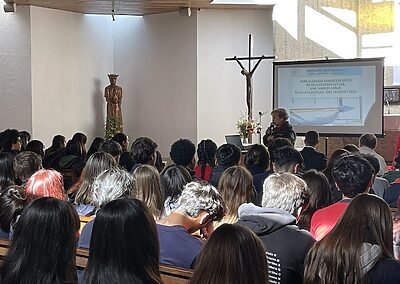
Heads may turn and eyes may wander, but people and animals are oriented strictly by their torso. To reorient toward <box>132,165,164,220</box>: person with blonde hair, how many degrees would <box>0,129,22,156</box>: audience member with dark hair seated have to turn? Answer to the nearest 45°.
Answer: approximately 135° to their right

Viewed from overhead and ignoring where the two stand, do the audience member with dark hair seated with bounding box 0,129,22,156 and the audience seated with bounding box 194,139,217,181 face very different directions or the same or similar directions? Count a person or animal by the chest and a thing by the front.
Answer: same or similar directions

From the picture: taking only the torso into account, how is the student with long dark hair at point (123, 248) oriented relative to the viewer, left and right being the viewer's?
facing away from the viewer

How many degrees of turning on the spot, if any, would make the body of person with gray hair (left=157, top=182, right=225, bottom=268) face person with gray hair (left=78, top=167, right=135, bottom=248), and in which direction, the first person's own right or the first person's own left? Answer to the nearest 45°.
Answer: approximately 90° to the first person's own left

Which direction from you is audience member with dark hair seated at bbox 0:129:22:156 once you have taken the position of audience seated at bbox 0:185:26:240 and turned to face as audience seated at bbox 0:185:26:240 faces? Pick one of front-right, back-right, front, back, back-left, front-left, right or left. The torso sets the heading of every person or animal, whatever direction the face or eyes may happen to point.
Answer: front-left

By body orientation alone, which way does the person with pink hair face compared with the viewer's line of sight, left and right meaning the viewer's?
facing away from the viewer

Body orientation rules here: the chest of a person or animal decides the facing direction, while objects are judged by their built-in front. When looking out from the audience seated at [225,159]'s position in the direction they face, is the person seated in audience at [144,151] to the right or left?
on their left

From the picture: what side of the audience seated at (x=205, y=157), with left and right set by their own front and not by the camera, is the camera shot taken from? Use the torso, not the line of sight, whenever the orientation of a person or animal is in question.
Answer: back

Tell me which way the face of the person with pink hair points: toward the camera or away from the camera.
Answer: away from the camera

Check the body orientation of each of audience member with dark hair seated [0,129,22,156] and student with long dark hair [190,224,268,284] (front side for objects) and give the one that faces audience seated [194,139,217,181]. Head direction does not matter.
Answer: the student with long dark hair

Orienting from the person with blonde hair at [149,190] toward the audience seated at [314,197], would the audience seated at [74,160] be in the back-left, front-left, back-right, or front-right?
back-left

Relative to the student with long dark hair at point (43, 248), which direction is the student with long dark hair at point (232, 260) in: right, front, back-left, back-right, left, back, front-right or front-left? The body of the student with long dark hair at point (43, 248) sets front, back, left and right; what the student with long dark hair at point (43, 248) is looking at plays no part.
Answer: back-right

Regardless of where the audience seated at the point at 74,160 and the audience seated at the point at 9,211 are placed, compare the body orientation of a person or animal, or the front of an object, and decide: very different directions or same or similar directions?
same or similar directions

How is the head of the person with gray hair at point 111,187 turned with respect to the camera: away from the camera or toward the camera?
away from the camera

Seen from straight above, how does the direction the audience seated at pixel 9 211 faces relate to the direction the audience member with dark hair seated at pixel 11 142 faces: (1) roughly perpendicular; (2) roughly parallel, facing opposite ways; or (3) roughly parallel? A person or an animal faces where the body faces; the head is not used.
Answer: roughly parallel

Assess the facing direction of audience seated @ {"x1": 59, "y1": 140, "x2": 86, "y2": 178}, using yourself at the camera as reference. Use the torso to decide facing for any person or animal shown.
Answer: facing away from the viewer and to the right of the viewer

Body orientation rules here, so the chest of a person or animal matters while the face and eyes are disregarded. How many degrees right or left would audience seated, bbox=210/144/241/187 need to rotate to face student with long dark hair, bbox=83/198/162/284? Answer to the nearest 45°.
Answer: approximately 180°

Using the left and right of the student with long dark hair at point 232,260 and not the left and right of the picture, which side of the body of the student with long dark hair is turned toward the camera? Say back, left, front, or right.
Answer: back

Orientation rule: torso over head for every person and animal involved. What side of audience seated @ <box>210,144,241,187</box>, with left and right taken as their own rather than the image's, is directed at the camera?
back
